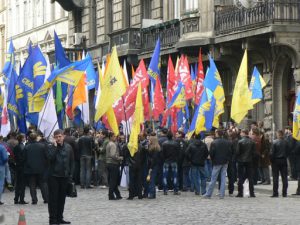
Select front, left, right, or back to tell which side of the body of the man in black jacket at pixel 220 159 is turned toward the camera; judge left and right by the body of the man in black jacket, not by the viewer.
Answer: back

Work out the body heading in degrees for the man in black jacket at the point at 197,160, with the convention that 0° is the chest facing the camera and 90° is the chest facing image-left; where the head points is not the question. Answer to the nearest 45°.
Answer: approximately 180°

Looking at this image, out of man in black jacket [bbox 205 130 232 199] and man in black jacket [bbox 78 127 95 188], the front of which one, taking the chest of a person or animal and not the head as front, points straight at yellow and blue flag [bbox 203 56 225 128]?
man in black jacket [bbox 205 130 232 199]

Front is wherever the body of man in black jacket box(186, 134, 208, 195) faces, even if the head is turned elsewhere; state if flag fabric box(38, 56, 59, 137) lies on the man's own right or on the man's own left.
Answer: on the man's own left

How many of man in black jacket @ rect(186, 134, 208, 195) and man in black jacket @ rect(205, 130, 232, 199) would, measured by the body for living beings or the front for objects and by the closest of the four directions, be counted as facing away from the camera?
2

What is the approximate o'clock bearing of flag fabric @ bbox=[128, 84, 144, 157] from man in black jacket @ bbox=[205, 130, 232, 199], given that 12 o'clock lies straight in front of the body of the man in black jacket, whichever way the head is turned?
The flag fabric is roughly at 9 o'clock from the man in black jacket.
